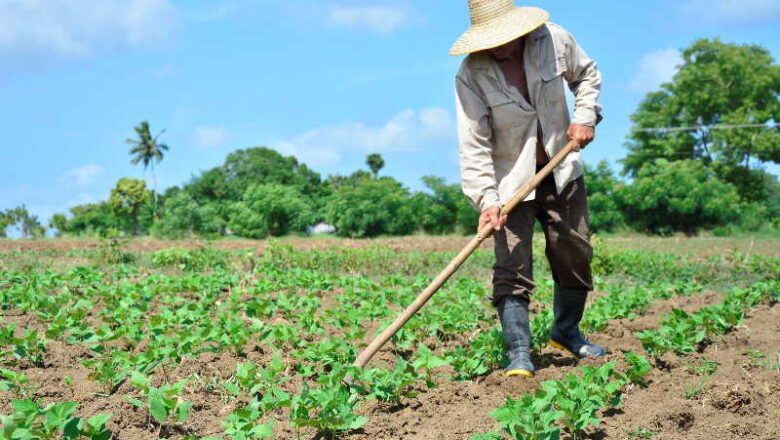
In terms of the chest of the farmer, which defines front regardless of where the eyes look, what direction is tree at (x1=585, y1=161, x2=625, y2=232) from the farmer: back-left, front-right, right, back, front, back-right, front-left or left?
back

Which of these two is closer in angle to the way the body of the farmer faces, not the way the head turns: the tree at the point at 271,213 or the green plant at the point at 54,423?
the green plant

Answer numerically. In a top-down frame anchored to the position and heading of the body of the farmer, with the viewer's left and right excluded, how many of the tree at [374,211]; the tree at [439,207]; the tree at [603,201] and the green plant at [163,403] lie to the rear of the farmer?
3

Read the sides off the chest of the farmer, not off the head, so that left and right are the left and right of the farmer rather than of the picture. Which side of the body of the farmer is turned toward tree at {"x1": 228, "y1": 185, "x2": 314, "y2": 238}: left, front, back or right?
back

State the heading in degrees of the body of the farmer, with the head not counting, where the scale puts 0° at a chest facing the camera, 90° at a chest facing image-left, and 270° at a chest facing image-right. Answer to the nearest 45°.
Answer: approximately 0°

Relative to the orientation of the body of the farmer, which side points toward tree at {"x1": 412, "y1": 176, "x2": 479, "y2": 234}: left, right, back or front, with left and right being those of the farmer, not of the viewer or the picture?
back

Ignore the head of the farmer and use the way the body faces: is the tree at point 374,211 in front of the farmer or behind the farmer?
behind

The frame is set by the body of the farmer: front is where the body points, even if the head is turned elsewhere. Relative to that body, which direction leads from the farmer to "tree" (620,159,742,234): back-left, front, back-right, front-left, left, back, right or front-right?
back

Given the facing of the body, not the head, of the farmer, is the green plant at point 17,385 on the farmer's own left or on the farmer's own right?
on the farmer's own right
